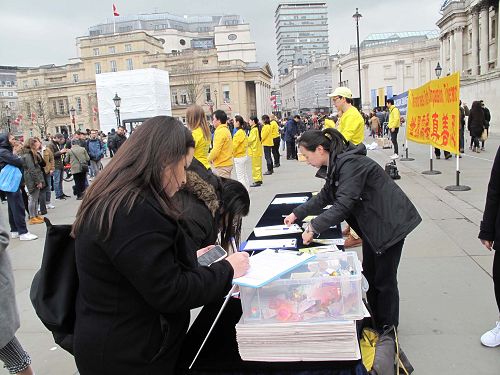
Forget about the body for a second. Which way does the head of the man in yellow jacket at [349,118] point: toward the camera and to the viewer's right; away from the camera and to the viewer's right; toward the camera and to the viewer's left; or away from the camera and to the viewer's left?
toward the camera and to the viewer's left

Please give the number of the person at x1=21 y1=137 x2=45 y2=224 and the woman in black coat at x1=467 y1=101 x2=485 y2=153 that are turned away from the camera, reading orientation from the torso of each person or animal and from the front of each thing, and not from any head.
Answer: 1

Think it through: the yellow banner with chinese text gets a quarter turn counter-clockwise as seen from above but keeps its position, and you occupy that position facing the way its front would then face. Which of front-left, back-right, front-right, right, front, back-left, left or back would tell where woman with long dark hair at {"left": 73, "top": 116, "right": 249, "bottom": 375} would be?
front-right

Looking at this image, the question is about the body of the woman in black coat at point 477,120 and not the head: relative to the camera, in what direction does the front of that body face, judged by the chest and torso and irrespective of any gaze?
away from the camera

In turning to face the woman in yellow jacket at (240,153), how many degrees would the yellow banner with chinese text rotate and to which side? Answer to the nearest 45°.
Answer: approximately 45° to its right

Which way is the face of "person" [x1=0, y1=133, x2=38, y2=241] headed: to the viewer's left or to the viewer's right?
to the viewer's right

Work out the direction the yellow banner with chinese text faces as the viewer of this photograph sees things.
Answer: facing the viewer and to the left of the viewer

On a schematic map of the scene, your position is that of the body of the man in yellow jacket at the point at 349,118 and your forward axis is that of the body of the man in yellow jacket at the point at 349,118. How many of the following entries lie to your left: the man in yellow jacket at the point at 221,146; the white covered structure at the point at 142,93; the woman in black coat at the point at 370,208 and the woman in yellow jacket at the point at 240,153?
1

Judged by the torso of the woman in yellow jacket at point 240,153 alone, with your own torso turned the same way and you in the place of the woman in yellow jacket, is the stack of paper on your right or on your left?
on your left

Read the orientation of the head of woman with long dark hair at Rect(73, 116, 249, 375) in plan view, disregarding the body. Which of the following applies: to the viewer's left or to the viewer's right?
to the viewer's right

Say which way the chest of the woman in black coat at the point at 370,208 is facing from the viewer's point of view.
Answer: to the viewer's left

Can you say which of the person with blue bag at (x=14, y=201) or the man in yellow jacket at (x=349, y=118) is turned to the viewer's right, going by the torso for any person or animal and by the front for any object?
the person with blue bag

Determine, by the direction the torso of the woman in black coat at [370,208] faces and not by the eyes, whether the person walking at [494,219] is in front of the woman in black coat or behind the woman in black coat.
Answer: behind
